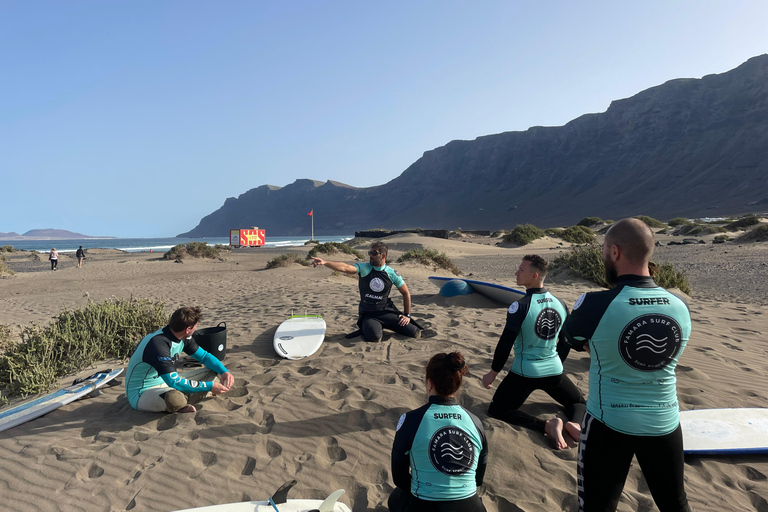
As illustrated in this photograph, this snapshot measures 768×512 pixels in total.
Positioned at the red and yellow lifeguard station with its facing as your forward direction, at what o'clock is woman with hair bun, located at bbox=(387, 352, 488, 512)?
The woman with hair bun is roughly at 12 o'clock from the red and yellow lifeguard station.

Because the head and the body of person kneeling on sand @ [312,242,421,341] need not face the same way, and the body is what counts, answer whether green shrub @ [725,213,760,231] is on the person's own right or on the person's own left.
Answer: on the person's own left

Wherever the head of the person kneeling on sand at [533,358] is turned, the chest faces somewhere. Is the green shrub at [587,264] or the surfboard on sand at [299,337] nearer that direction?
the surfboard on sand

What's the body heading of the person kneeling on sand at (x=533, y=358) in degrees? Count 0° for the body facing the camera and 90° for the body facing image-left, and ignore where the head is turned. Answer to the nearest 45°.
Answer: approximately 135°

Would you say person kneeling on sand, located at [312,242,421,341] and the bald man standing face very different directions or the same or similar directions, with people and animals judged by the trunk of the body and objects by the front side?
very different directions

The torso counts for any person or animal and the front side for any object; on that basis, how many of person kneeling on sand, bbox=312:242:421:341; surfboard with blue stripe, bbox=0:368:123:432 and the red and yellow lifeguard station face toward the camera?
2

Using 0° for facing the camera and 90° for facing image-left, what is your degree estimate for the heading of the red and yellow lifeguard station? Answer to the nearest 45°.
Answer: approximately 0°

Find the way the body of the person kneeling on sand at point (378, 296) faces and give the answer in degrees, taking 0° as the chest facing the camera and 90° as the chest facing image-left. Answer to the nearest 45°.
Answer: approximately 0°

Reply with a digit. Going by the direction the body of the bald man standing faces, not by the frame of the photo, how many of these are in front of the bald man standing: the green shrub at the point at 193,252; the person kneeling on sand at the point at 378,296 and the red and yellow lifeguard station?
3

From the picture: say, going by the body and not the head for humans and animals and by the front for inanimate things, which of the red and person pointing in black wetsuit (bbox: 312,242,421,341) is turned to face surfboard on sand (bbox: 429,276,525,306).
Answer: the red and yellow lifeguard station
